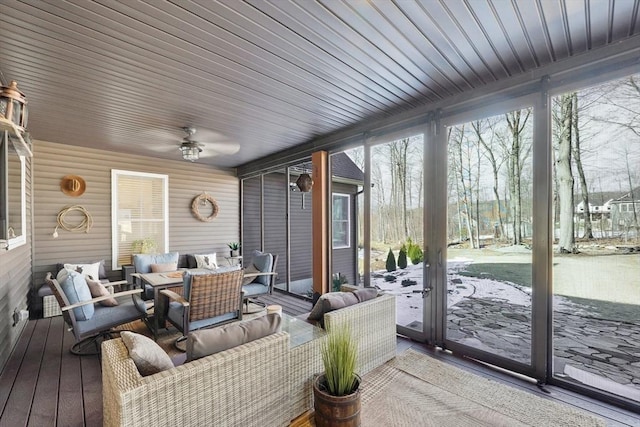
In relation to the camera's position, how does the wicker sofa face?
facing away from the viewer and to the left of the viewer

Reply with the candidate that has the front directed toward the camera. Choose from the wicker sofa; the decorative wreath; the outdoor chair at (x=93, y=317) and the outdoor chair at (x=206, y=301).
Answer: the decorative wreath

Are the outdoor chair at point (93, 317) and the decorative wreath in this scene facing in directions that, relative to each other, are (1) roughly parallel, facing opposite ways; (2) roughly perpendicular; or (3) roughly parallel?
roughly perpendicular

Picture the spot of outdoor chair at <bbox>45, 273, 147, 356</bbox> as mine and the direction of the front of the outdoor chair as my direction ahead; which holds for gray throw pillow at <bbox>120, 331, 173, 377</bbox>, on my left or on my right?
on my right

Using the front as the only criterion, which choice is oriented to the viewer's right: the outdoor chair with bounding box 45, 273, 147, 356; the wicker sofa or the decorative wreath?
the outdoor chair

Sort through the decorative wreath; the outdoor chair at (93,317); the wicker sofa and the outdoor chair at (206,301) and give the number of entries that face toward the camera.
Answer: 1

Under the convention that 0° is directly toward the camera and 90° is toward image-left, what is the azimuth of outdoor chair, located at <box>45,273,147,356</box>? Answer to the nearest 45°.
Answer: approximately 270°

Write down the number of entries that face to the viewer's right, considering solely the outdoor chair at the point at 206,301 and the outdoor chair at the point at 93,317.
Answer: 1

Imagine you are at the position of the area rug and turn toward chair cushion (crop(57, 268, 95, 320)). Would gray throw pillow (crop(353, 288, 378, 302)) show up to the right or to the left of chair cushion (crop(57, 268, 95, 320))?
right

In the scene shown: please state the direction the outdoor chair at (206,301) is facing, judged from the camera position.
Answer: facing away from the viewer and to the left of the viewer

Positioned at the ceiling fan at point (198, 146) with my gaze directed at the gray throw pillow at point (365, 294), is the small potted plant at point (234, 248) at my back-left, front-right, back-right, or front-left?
back-left

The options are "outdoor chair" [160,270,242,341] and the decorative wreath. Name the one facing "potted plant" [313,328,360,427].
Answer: the decorative wreath

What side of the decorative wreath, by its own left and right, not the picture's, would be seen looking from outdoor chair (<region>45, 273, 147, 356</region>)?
front
